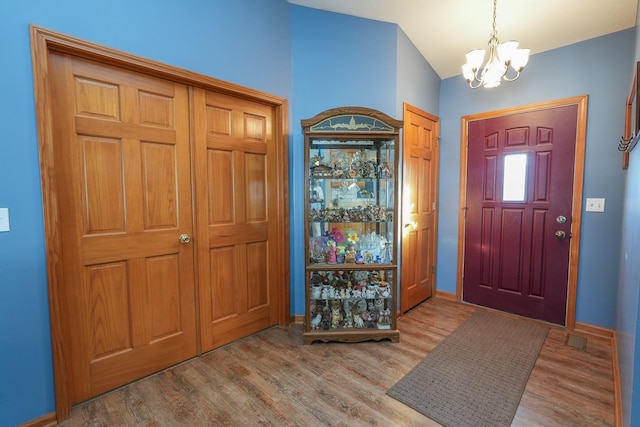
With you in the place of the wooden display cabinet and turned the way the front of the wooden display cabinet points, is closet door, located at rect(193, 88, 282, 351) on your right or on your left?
on your right

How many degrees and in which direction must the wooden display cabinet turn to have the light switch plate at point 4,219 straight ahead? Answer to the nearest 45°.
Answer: approximately 45° to its right

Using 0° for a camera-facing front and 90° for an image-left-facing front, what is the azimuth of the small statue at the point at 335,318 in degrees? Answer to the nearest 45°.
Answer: approximately 0°

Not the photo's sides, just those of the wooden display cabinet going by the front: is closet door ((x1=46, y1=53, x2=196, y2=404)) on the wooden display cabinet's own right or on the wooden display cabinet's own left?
on the wooden display cabinet's own right

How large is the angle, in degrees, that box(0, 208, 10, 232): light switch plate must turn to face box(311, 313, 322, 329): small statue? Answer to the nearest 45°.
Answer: approximately 90° to its left

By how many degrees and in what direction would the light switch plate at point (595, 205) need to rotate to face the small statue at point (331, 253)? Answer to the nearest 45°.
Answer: approximately 45° to its right

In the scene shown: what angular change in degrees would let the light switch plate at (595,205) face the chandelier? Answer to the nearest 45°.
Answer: approximately 45° to its right

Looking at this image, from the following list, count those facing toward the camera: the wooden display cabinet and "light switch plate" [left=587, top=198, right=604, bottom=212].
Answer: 2
